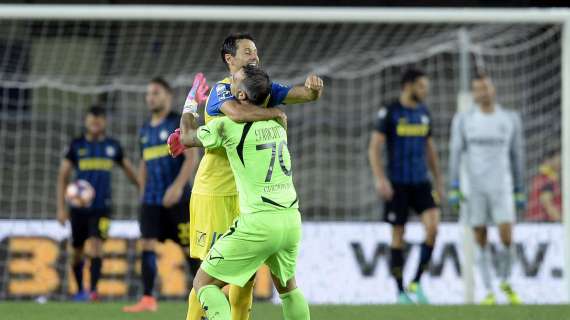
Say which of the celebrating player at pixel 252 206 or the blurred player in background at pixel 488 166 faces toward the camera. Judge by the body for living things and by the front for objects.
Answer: the blurred player in background

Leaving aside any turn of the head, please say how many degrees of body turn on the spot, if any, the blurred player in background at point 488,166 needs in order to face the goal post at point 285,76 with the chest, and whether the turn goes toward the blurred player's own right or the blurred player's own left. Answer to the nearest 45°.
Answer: approximately 135° to the blurred player's own right

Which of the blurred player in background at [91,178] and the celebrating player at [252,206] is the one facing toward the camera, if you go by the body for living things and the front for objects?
the blurred player in background

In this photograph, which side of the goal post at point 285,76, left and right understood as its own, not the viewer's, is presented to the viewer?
front

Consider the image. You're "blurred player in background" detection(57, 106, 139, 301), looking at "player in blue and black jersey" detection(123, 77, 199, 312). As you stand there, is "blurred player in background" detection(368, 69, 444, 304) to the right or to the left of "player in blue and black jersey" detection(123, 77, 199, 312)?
left

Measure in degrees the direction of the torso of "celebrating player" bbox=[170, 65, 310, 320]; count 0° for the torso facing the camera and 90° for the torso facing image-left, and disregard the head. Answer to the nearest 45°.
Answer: approximately 135°

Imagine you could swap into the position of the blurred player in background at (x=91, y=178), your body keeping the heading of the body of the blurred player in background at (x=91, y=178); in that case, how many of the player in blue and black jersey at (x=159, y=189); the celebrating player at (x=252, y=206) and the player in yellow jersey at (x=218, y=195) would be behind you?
0

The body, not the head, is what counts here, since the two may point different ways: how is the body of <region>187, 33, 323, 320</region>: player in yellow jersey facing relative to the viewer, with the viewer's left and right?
facing the viewer and to the right of the viewer

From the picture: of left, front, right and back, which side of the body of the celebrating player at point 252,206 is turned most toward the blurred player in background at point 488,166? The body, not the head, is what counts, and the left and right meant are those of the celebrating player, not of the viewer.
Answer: right

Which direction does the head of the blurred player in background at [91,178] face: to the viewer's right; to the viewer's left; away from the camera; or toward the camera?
toward the camera

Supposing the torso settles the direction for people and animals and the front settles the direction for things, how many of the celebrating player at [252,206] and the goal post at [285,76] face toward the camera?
1

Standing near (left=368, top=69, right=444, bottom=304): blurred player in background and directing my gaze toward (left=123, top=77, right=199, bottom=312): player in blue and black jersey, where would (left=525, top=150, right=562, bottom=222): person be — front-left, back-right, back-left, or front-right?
back-right

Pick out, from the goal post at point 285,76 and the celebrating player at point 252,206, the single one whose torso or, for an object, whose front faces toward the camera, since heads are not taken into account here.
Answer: the goal post

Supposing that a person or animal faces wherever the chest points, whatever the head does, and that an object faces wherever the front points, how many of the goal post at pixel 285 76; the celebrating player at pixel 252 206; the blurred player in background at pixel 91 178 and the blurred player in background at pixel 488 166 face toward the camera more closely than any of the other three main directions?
3

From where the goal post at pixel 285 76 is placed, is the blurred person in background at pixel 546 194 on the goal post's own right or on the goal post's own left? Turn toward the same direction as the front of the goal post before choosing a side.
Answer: on the goal post's own left
